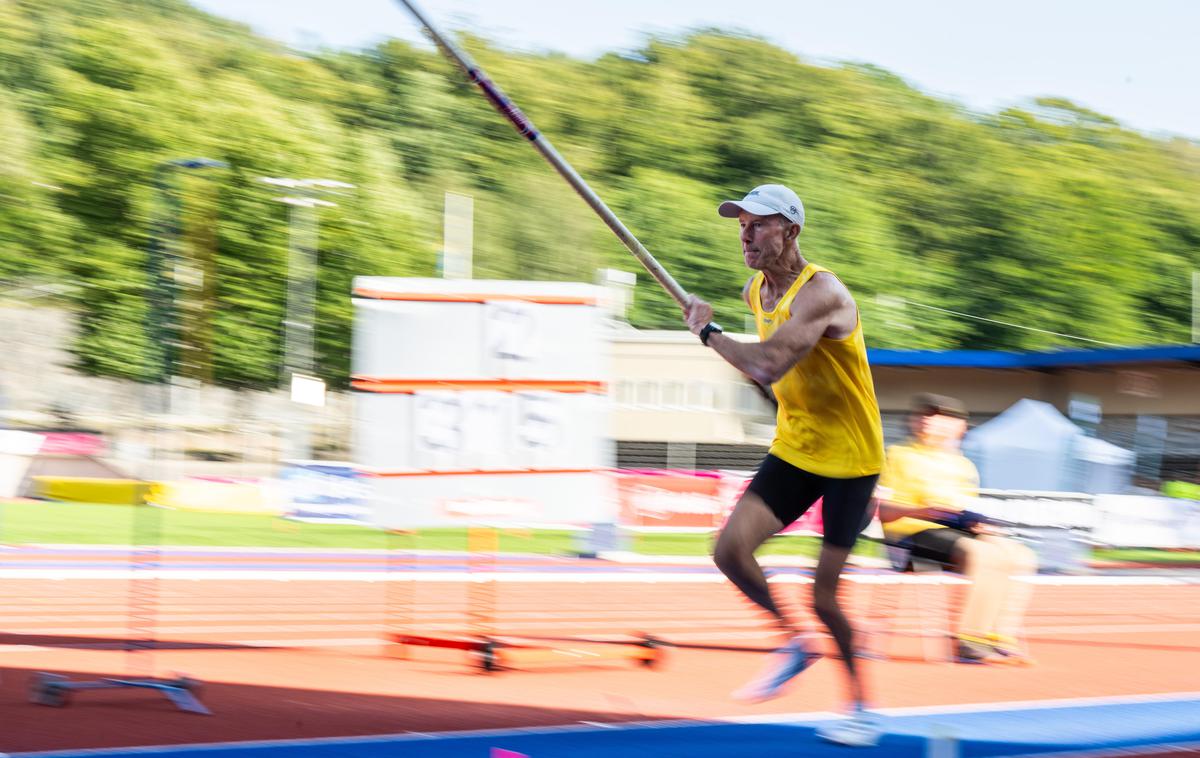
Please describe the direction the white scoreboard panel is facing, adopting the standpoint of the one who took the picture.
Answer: facing the viewer

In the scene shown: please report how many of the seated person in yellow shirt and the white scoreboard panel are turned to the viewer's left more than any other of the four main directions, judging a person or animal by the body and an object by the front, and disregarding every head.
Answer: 0

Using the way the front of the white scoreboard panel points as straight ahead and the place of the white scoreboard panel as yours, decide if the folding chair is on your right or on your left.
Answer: on your left

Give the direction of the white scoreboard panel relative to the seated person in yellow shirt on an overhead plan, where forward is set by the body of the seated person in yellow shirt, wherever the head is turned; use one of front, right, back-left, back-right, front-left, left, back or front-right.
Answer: right

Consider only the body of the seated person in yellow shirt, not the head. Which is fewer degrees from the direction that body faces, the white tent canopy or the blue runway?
the blue runway

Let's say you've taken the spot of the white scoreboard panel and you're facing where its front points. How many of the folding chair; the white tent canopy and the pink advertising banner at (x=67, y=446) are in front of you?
0

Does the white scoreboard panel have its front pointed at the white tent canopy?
no

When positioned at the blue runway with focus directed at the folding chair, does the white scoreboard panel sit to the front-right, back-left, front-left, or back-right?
front-left

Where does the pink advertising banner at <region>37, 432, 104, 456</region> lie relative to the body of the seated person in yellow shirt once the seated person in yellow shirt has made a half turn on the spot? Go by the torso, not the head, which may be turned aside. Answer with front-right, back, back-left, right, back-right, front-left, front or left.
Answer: front

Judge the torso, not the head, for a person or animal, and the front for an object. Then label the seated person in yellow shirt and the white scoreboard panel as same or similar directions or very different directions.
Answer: same or similar directions

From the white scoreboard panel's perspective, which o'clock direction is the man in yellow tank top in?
The man in yellow tank top is roughly at 11 o'clock from the white scoreboard panel.

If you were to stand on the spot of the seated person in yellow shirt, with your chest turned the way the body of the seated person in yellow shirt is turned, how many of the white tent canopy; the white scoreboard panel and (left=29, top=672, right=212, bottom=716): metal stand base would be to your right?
2

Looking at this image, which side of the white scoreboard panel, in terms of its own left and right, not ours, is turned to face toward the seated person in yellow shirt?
left

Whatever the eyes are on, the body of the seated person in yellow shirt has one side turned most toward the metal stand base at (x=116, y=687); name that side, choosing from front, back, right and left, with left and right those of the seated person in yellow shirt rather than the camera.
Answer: right

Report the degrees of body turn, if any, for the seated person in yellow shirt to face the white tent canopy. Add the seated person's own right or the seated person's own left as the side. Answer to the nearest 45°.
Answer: approximately 135° to the seated person's own left
